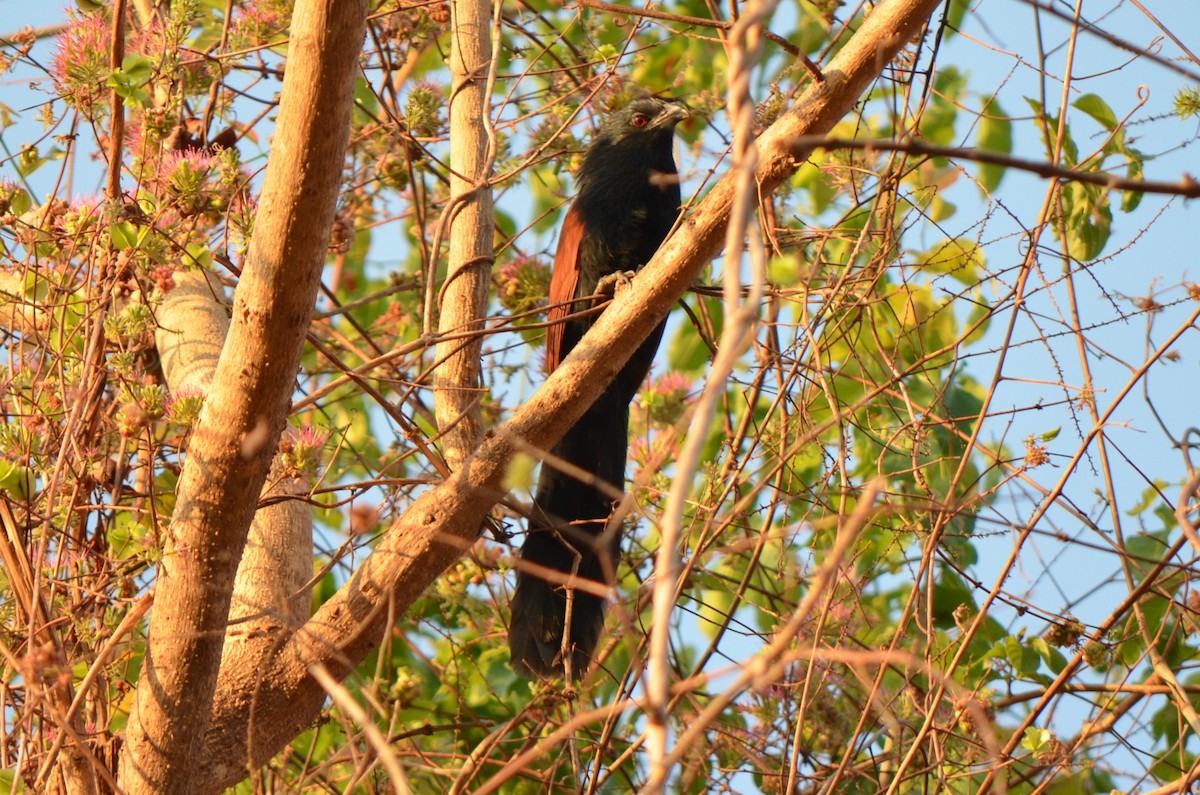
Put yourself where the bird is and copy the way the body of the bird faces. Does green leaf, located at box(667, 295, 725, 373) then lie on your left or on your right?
on your left

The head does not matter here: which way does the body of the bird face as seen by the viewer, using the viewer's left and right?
facing the viewer and to the right of the viewer
